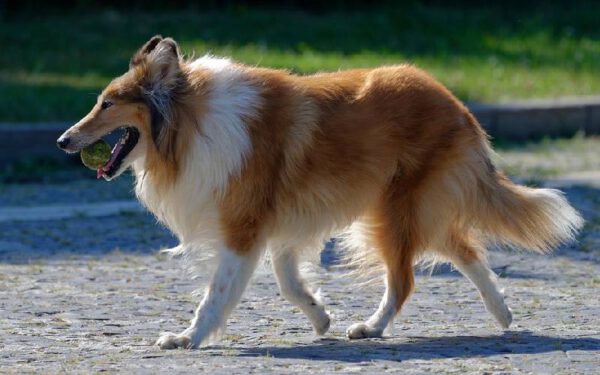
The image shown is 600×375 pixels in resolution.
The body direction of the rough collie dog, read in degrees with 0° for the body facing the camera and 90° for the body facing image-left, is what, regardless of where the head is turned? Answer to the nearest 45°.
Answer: approximately 90°

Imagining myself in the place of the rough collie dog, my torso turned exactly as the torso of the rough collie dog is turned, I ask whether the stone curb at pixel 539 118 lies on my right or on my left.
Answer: on my right
